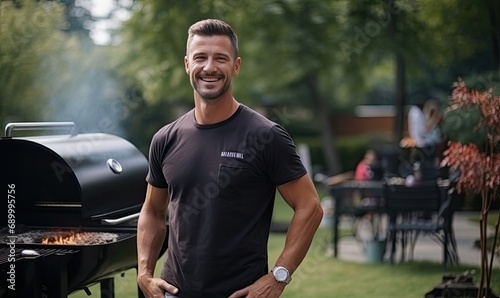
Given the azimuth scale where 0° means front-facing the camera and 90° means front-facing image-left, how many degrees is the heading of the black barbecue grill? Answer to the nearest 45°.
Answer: approximately 315°

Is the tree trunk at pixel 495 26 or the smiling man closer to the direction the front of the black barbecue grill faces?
the smiling man

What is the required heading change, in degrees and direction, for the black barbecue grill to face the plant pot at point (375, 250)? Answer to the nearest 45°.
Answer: approximately 90° to its left

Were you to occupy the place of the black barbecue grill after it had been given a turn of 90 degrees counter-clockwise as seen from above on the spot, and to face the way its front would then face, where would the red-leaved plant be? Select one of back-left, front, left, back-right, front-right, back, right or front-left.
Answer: front-right

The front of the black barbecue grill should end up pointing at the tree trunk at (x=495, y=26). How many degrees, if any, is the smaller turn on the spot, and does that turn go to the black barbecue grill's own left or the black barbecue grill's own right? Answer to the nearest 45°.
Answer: approximately 90° to the black barbecue grill's own left

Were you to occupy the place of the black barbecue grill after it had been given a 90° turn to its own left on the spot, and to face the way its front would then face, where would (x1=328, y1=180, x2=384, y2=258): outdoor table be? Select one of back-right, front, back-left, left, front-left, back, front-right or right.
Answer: front

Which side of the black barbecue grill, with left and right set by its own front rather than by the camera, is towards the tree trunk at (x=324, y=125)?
left

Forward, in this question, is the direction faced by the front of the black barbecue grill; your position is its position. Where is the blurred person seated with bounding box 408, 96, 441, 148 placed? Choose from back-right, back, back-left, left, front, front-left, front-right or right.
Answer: left
